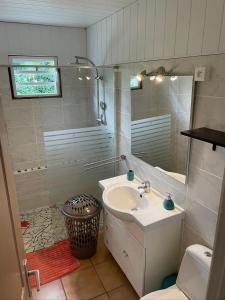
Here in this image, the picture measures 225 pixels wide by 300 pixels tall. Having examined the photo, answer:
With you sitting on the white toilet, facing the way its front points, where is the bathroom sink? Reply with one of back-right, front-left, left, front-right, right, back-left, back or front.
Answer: right

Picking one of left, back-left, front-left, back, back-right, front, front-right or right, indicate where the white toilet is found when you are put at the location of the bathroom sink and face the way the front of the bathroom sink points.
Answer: left

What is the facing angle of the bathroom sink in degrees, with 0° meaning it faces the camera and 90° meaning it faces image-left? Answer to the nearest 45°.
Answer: approximately 45°

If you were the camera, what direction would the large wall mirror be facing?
facing the viewer and to the left of the viewer

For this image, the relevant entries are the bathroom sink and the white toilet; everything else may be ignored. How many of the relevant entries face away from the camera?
0

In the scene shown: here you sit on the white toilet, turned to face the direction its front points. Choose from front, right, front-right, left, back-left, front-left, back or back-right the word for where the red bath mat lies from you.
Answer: front-right
